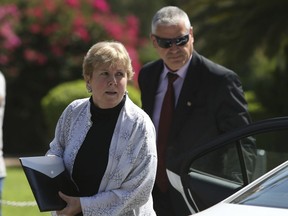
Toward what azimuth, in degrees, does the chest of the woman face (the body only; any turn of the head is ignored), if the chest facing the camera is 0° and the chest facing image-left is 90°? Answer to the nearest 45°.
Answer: approximately 45°

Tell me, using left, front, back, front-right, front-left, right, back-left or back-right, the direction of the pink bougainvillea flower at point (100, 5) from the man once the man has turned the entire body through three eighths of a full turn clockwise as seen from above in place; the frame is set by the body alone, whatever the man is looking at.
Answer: front

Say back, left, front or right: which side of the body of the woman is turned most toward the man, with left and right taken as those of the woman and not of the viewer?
back

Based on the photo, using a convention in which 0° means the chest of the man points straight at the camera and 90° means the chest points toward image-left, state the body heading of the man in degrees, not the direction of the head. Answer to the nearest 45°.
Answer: approximately 45°

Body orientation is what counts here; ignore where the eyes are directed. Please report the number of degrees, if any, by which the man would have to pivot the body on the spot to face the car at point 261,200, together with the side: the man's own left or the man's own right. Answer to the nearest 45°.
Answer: approximately 45° to the man's own left

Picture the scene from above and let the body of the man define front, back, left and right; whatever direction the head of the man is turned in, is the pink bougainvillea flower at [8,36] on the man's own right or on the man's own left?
on the man's own right

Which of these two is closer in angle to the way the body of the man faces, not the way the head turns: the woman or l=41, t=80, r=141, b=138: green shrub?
the woman

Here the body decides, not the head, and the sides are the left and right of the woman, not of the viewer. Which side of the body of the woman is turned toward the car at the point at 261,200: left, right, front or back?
left

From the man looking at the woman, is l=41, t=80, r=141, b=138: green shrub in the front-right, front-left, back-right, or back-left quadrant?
back-right
